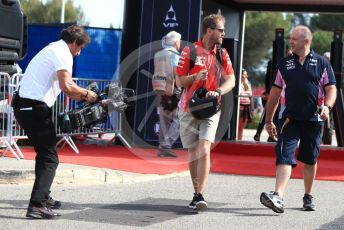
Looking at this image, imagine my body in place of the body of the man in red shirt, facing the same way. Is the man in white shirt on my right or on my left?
on my right

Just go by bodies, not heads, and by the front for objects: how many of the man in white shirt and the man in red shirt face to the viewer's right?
1

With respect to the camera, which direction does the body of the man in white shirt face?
to the viewer's right

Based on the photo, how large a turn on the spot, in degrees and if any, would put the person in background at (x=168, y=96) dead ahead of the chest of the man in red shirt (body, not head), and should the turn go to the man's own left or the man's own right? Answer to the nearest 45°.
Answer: approximately 180°

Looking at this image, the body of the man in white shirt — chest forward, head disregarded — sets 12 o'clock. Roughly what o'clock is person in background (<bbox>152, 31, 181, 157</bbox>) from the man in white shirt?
The person in background is roughly at 10 o'clock from the man in white shirt.

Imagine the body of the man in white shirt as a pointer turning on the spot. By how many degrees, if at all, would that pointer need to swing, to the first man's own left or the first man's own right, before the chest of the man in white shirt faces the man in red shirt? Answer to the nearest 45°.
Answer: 0° — they already face them

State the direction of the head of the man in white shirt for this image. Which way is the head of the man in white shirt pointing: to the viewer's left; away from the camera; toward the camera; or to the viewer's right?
to the viewer's right

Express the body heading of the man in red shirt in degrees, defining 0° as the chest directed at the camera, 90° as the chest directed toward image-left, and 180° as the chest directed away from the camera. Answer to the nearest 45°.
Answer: approximately 0°

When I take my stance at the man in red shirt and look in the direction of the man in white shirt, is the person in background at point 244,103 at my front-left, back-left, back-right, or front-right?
back-right

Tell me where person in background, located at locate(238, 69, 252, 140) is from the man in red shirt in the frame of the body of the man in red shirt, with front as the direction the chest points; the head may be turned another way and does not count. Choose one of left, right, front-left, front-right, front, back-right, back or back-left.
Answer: back
